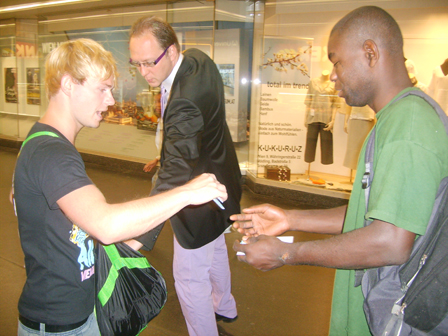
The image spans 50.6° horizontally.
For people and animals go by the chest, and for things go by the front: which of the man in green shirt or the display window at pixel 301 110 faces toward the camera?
the display window

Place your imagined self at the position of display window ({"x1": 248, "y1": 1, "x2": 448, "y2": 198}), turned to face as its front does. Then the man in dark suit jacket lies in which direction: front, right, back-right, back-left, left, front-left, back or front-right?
front

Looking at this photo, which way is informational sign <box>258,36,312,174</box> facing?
toward the camera

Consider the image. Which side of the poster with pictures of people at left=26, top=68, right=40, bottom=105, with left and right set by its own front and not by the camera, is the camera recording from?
front

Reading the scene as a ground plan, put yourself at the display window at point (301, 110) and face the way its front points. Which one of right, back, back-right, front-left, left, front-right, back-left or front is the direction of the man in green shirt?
front

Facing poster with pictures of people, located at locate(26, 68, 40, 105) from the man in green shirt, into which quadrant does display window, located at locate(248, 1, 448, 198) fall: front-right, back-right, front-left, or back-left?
front-right

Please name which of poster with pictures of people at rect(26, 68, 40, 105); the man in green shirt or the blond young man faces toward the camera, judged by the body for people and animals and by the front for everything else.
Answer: the poster with pictures of people

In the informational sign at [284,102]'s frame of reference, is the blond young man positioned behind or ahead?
ahead

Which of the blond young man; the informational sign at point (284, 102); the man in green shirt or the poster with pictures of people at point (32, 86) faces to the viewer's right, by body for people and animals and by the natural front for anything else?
the blond young man

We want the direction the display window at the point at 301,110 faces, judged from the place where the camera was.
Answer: facing the viewer

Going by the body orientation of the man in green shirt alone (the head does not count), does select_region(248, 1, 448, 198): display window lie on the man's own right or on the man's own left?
on the man's own right

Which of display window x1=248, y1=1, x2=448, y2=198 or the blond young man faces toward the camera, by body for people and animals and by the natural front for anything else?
the display window

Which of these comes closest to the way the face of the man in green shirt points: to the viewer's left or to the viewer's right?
to the viewer's left

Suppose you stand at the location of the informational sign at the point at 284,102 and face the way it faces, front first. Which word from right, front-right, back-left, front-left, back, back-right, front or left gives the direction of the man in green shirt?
front

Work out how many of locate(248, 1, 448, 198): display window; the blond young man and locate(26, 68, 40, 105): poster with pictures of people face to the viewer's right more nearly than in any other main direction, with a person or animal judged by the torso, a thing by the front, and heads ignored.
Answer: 1

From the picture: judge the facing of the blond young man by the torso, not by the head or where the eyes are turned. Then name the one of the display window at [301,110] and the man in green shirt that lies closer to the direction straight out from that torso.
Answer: the man in green shirt

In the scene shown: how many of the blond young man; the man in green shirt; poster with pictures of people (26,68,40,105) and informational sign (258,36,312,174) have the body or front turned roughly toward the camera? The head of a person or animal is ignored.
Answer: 2

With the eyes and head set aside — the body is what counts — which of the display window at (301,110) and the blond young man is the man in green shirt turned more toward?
the blond young man

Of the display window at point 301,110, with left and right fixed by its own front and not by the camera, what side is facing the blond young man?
front

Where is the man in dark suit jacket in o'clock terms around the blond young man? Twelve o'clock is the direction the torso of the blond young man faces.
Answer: The man in dark suit jacket is roughly at 10 o'clock from the blond young man.
